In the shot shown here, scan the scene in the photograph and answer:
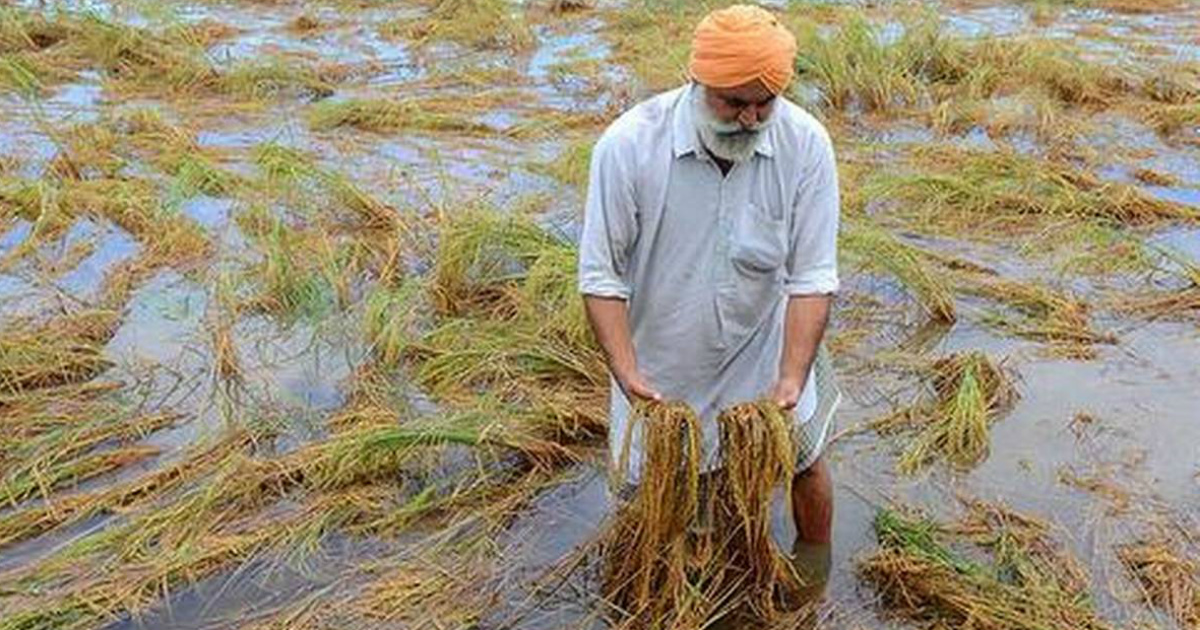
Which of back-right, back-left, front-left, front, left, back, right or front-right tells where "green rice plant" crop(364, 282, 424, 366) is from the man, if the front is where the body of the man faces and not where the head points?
back-right

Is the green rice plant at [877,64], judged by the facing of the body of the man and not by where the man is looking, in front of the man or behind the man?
behind

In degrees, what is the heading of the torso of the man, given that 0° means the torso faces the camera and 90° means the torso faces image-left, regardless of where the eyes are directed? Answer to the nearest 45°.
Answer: approximately 0°

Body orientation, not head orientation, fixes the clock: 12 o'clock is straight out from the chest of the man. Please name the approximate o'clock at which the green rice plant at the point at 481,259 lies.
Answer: The green rice plant is roughly at 5 o'clock from the man.

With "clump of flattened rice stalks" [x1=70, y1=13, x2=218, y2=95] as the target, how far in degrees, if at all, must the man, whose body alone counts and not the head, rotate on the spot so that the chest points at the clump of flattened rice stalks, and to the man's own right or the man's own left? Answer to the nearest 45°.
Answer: approximately 135° to the man's own right

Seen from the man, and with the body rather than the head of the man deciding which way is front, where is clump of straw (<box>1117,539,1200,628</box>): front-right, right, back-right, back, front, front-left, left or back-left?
left

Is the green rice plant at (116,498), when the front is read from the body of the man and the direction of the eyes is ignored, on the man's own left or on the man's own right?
on the man's own right

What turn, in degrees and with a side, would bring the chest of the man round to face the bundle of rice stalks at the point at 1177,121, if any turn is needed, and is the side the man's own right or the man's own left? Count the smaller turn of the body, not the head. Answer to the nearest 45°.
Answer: approximately 135° to the man's own left

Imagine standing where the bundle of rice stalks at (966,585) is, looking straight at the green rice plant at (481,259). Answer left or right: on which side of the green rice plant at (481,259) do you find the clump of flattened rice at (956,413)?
right

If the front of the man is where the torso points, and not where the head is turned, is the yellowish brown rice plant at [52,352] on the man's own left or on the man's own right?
on the man's own right
